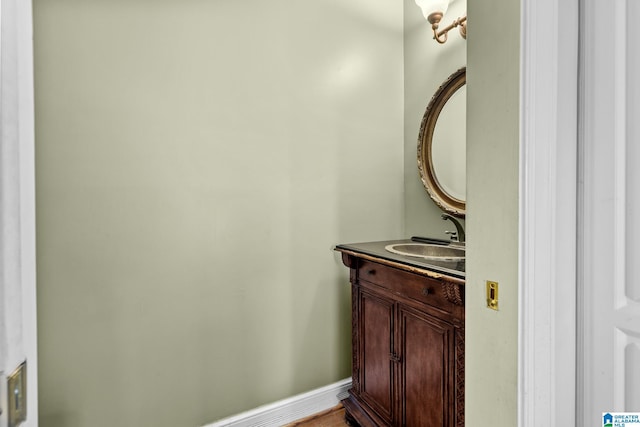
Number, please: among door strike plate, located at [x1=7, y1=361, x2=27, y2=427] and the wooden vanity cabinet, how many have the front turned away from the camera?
0

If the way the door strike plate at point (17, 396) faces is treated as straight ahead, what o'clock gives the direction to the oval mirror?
The oval mirror is roughly at 10 o'clock from the door strike plate.

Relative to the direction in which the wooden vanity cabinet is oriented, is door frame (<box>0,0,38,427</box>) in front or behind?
in front

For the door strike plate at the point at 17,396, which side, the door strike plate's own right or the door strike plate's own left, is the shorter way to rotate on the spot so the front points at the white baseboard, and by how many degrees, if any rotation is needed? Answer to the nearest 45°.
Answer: approximately 90° to the door strike plate's own left

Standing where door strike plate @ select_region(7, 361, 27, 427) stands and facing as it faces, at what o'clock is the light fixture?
The light fixture is roughly at 10 o'clock from the door strike plate.

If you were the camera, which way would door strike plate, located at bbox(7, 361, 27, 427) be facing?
facing the viewer and to the right of the viewer

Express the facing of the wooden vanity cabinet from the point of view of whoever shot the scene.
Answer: facing the viewer and to the left of the viewer

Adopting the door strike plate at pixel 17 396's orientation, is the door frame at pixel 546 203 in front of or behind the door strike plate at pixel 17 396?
in front
